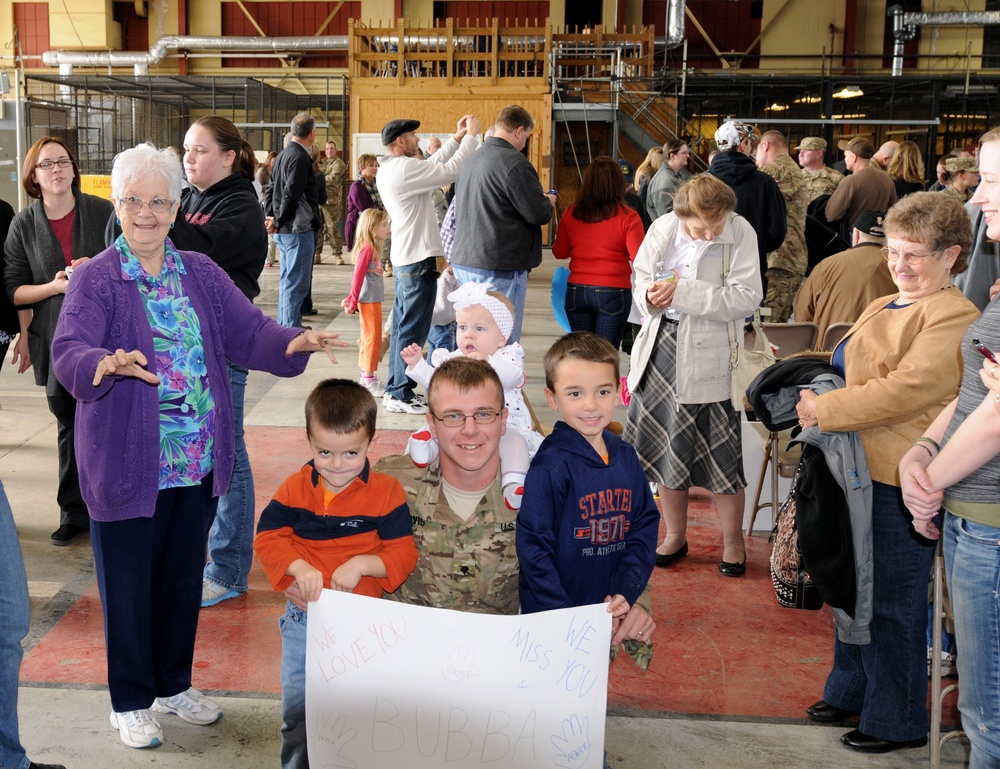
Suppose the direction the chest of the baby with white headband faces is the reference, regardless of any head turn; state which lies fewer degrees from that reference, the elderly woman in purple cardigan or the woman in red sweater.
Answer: the elderly woman in purple cardigan

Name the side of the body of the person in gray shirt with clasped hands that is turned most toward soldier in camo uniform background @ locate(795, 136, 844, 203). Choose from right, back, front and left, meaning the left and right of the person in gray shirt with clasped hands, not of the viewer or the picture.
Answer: right

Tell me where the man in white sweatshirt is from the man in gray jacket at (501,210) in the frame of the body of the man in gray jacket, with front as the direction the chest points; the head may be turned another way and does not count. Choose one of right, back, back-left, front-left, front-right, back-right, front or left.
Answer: left

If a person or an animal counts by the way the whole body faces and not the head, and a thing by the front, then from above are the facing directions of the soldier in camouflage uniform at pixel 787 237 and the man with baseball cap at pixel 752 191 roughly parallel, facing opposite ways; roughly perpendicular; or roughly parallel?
roughly perpendicular

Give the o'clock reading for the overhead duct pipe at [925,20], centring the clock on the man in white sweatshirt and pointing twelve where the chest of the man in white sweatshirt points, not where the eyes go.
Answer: The overhead duct pipe is roughly at 10 o'clock from the man in white sweatshirt.

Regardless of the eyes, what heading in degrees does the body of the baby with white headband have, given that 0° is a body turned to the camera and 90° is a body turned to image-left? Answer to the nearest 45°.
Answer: approximately 45°

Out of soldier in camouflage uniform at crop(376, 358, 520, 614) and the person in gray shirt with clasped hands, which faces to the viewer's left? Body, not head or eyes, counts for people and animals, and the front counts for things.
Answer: the person in gray shirt with clasped hands

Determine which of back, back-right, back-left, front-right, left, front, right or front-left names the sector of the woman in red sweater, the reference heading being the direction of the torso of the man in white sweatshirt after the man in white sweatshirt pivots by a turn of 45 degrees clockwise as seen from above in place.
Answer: front

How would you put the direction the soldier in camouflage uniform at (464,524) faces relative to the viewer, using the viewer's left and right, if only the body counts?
facing the viewer

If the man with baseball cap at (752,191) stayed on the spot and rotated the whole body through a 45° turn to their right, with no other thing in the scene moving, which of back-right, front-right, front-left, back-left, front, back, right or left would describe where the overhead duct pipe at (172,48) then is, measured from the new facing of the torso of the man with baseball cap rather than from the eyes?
back-left

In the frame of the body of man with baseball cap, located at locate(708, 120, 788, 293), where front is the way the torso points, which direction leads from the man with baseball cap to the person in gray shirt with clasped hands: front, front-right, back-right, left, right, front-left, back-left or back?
back-right

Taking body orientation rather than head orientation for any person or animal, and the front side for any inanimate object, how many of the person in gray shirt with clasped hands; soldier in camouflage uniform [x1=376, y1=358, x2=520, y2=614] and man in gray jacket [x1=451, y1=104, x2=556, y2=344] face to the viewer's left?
1

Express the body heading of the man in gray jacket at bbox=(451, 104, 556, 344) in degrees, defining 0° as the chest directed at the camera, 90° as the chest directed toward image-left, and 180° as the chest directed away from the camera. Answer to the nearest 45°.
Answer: approximately 225°

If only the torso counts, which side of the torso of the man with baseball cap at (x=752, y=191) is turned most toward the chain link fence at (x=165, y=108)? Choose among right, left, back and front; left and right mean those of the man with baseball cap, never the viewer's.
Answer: left

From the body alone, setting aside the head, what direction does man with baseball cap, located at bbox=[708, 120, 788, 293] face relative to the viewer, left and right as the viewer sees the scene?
facing away from the viewer and to the right of the viewer

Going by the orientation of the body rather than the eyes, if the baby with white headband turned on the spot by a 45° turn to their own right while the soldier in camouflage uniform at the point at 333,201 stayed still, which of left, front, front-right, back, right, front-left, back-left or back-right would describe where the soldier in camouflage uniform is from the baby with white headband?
right
